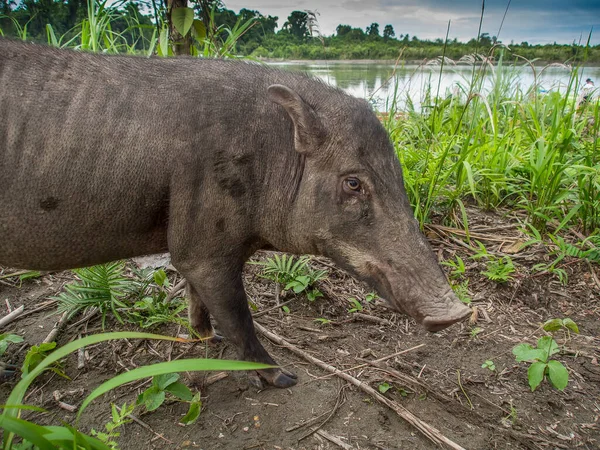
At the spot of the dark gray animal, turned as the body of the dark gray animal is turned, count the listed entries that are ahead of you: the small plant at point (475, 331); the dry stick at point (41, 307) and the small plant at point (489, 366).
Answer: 2

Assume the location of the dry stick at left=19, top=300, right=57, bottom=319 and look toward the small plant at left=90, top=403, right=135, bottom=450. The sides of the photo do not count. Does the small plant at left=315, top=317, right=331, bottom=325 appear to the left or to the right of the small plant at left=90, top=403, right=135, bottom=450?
left

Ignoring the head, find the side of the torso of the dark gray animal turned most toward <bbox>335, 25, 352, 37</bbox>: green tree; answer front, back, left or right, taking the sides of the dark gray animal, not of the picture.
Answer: left

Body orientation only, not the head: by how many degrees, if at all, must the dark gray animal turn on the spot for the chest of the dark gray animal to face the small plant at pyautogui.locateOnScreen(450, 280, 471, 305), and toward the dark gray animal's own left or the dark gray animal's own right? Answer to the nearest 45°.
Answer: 0° — it already faces it

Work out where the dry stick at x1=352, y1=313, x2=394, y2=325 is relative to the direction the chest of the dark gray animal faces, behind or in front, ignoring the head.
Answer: in front

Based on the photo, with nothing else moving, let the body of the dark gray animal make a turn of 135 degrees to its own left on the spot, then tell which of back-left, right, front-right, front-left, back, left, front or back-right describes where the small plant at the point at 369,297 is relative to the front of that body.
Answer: right

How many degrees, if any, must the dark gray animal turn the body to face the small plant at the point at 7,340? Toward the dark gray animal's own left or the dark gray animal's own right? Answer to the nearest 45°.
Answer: approximately 180°

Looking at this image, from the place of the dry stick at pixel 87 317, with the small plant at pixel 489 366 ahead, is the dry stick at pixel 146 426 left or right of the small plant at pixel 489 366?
right

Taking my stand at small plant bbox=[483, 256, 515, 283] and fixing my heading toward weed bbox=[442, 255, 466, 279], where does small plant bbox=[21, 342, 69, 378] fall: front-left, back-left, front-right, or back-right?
front-left

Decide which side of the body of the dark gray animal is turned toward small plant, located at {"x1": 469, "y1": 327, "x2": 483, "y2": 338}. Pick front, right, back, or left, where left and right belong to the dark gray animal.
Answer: front

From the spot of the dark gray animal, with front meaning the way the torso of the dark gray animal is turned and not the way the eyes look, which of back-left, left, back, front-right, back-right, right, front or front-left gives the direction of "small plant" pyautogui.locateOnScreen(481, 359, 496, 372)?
front

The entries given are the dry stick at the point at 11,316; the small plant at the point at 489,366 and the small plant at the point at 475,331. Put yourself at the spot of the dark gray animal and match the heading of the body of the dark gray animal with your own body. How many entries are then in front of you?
2

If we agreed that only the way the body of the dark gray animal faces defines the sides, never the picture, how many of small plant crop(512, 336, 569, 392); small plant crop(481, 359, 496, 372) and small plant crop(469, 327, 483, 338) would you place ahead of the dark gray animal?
3

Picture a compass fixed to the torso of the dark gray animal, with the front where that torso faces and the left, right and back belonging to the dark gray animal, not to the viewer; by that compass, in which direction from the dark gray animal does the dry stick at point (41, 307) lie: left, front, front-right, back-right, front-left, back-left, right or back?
back-left

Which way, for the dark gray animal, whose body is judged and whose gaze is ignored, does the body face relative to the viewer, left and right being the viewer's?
facing to the right of the viewer

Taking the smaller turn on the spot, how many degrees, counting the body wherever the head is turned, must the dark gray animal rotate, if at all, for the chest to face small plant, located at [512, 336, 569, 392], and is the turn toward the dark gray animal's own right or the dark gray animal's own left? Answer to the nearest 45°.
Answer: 0° — it already faces it
